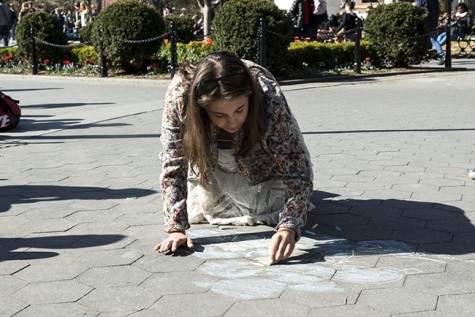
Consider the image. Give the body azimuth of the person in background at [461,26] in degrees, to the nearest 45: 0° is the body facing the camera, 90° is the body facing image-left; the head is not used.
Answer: approximately 45°

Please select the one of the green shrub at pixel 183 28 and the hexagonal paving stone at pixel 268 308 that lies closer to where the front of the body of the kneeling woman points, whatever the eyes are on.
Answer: the hexagonal paving stone
